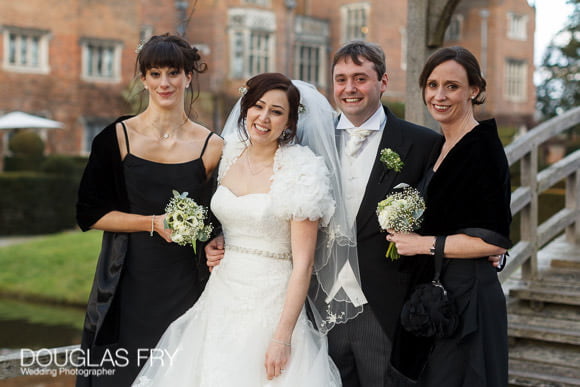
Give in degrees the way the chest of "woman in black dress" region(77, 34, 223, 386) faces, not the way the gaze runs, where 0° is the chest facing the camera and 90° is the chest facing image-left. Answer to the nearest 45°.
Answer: approximately 0°

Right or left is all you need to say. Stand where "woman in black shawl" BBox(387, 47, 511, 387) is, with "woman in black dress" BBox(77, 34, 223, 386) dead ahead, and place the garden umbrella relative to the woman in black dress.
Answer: right

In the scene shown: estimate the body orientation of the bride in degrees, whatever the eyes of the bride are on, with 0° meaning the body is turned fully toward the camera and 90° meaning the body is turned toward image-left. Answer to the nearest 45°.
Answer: approximately 45°

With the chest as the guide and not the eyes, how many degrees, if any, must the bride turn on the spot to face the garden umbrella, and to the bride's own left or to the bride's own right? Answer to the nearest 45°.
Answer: approximately 135° to the bride's own right

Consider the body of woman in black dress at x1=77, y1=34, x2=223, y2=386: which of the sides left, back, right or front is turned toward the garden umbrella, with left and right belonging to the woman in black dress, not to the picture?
back

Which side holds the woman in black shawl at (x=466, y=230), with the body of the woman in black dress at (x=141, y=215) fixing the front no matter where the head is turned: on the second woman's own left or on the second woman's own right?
on the second woman's own left

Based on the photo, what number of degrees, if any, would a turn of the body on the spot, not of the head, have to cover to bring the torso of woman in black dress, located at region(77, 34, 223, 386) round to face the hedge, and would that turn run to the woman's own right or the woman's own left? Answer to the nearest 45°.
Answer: approximately 180°

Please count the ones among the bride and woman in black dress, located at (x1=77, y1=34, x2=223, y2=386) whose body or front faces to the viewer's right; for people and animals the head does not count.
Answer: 0

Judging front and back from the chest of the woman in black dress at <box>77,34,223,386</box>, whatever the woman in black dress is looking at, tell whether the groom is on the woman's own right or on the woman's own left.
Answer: on the woman's own left
